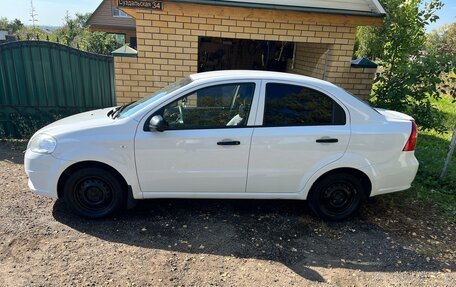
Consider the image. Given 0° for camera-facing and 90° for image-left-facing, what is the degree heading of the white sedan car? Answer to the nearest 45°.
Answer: approximately 90°
